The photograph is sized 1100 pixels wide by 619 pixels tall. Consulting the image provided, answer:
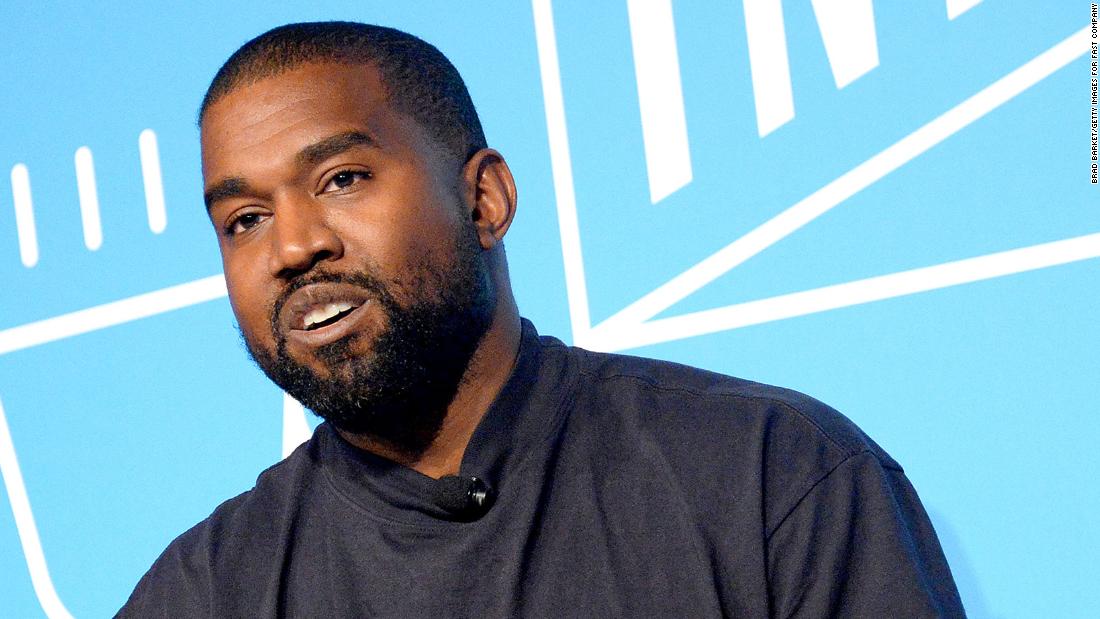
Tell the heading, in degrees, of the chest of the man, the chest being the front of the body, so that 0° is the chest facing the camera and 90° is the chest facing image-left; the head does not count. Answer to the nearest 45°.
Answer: approximately 45°

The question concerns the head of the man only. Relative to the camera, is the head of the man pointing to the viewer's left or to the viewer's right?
to the viewer's left
